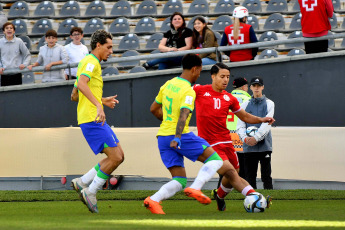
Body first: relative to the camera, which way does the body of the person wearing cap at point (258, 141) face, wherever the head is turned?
toward the camera

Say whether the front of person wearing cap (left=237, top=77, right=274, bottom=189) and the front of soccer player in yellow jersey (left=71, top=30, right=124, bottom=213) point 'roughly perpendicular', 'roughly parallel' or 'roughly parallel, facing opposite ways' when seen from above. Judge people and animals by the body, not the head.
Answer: roughly perpendicular

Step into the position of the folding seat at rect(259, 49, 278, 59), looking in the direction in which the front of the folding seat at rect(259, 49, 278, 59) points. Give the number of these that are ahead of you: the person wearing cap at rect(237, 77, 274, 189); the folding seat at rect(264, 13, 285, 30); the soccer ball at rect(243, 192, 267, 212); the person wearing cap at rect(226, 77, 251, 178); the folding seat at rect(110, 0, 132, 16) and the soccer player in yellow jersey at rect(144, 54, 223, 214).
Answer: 4

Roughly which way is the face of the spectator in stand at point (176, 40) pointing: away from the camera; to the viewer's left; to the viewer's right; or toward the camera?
toward the camera

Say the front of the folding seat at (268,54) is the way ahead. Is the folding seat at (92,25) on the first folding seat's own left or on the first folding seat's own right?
on the first folding seat's own right

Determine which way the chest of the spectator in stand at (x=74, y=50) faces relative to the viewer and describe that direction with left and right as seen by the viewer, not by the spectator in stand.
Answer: facing the viewer

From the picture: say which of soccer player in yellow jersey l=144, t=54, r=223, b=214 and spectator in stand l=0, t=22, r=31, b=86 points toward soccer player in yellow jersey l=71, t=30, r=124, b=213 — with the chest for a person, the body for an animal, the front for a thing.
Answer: the spectator in stand

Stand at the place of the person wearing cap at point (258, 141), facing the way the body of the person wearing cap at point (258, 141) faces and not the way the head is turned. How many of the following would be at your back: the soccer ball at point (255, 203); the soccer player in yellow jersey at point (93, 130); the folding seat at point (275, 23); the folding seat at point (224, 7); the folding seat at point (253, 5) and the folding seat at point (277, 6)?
4

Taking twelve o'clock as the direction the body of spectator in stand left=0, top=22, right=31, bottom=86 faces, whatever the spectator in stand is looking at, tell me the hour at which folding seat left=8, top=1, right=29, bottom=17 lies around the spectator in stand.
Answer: The folding seat is roughly at 6 o'clock from the spectator in stand.

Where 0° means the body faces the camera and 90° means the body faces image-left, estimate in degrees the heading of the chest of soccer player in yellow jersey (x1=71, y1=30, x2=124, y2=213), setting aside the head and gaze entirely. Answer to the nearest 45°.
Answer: approximately 270°

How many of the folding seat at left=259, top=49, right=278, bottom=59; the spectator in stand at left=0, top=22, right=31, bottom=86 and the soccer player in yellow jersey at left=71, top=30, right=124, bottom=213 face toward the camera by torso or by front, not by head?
2

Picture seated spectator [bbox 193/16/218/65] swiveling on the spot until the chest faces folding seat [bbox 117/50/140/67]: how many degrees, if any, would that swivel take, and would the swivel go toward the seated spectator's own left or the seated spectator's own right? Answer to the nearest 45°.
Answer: approximately 90° to the seated spectator's own right

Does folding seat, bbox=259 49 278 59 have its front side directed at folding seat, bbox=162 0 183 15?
no

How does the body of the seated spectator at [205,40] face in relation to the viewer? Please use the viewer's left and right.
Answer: facing the viewer and to the left of the viewer

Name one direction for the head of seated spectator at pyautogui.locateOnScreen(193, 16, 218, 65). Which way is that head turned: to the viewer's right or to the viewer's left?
to the viewer's left

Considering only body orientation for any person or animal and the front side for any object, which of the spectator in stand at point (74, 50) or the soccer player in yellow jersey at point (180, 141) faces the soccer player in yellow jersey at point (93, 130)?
the spectator in stand

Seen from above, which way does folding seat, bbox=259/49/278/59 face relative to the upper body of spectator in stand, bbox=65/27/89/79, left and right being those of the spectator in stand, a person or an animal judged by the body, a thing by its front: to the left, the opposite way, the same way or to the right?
the same way

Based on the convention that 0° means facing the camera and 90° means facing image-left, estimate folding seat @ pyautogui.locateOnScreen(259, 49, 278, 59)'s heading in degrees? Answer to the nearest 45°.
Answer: approximately 0°

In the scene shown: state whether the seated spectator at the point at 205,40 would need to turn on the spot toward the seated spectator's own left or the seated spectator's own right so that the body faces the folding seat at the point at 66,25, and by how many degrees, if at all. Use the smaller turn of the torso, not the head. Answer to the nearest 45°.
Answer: approximately 90° to the seated spectator's own right

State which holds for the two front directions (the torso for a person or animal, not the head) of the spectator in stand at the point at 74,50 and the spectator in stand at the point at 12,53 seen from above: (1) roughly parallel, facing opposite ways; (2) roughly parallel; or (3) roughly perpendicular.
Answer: roughly parallel

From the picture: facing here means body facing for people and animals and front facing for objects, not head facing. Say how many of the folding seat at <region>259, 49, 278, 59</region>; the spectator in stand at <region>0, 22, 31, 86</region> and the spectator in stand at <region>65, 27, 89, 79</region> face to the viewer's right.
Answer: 0

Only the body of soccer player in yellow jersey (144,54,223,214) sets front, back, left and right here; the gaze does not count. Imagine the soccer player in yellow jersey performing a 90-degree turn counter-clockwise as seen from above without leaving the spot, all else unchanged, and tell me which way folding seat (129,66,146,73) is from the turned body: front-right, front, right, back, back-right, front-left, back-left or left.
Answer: front-right
